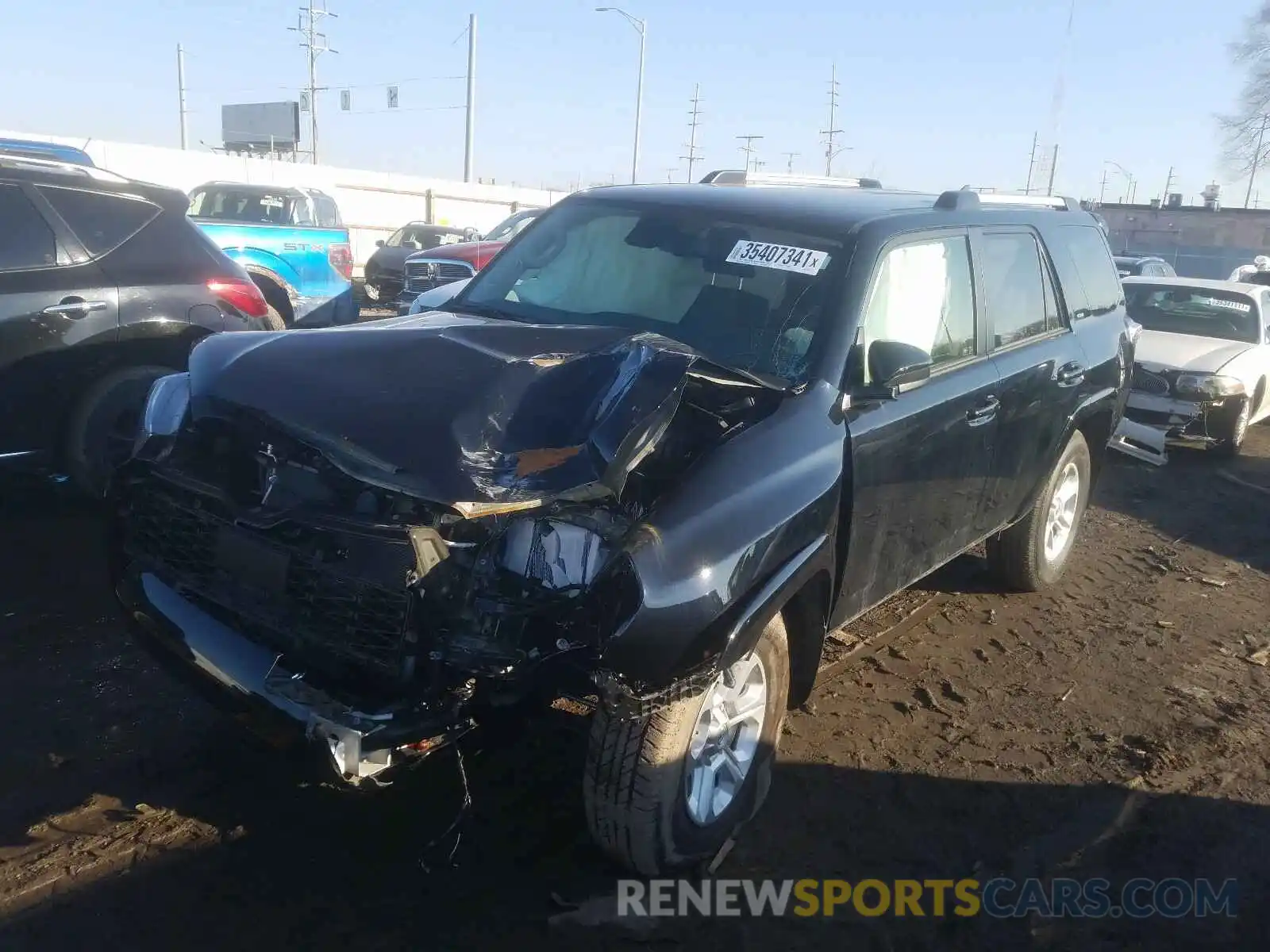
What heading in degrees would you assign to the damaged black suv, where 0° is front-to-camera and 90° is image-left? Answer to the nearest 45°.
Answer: approximately 45°

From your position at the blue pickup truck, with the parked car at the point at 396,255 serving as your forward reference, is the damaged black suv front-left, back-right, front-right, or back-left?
back-right

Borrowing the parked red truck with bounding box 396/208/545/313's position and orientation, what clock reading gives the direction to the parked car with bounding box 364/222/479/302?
the parked car with bounding box 364/222/479/302 is roughly at 4 o'clock from the parked red truck with bounding box 396/208/545/313.

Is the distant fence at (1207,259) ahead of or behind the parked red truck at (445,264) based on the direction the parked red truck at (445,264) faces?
behind

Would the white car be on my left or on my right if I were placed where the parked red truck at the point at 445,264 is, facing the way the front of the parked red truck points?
on my left

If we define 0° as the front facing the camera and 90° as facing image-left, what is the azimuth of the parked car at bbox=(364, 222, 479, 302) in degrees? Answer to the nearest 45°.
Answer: approximately 45°

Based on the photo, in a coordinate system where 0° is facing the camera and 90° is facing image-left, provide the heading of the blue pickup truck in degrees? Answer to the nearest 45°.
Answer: approximately 90°

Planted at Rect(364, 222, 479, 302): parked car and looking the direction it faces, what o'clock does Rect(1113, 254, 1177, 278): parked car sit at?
Rect(1113, 254, 1177, 278): parked car is roughly at 8 o'clock from Rect(364, 222, 479, 302): parked car.
